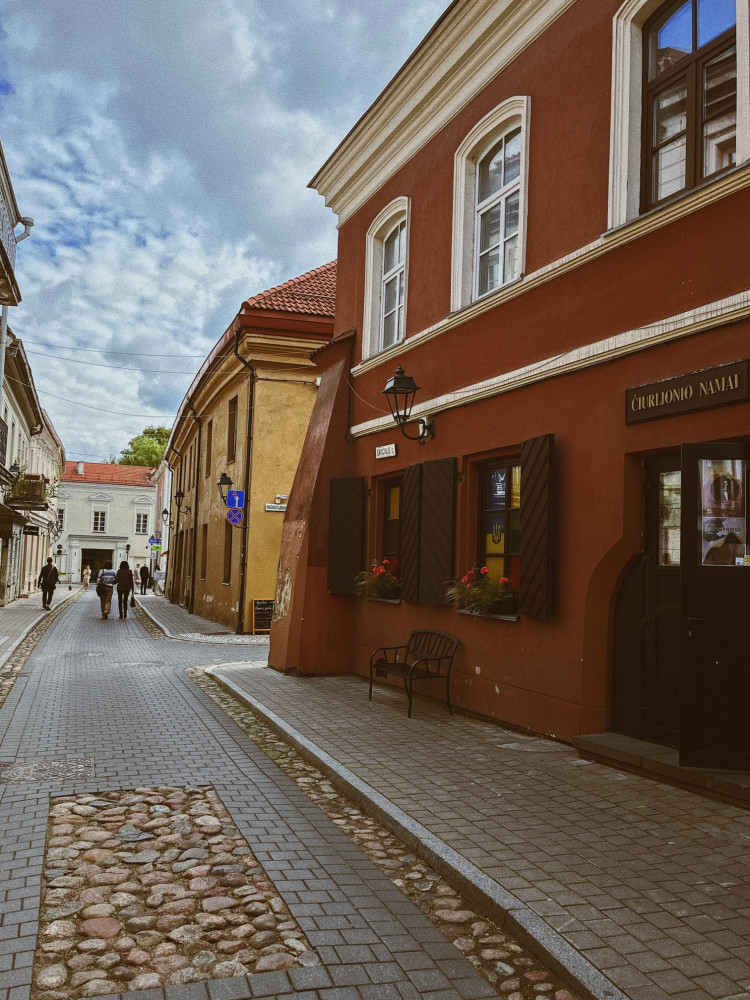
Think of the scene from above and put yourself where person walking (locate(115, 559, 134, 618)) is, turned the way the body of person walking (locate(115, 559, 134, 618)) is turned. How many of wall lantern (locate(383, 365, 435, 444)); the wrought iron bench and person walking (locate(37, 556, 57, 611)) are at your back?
2

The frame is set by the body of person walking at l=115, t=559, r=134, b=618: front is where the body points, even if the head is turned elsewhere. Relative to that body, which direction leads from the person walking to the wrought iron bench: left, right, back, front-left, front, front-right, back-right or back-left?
back

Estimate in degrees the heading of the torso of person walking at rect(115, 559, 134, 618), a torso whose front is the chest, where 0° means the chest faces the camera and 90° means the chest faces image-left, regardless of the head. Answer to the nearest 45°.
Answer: approximately 180°

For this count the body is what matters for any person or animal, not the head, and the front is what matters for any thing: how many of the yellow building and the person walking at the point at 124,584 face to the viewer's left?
1

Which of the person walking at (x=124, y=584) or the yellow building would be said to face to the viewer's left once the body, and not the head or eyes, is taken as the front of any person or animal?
the yellow building

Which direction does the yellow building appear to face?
to the viewer's left

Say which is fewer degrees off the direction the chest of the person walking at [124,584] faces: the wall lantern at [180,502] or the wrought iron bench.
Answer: the wall lantern

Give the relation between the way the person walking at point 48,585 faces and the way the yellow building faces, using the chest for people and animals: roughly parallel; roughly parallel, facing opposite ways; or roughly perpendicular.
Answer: roughly perpendicular

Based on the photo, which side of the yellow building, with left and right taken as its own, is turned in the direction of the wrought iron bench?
left
